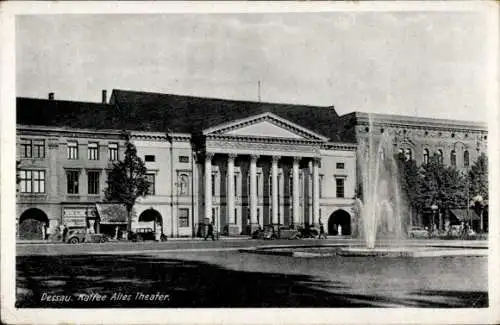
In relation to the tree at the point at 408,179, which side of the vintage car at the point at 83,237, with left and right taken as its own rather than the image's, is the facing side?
front

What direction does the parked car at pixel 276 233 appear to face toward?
to the viewer's left

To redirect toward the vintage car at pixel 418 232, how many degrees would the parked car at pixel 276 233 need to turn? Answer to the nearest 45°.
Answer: approximately 135° to its left

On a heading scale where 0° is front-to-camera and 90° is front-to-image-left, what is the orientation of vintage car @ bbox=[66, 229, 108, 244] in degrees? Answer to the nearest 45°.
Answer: approximately 270°

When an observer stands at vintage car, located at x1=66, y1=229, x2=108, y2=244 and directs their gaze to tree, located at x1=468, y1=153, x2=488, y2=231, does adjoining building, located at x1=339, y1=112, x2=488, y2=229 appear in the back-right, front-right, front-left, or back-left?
front-left

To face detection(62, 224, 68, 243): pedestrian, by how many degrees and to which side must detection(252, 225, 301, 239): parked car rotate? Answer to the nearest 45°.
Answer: approximately 45° to its left

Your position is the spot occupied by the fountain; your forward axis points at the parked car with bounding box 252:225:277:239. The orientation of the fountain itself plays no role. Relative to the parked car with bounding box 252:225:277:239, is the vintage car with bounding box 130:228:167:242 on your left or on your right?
left
